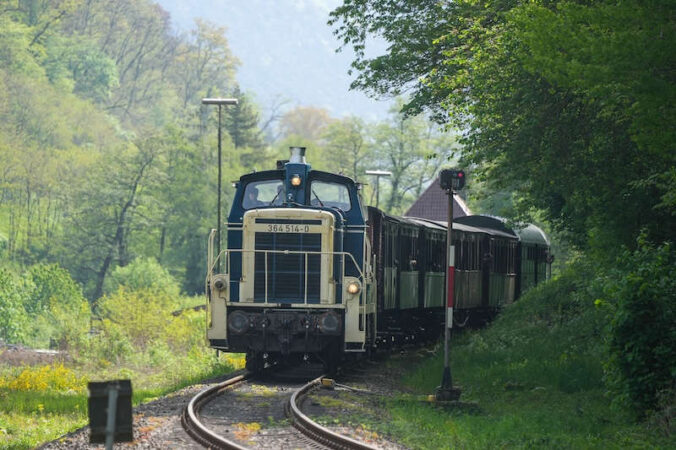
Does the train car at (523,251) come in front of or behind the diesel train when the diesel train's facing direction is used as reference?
behind

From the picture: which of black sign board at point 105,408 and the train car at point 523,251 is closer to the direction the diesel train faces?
the black sign board

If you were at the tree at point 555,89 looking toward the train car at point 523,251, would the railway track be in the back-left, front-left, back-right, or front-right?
back-left

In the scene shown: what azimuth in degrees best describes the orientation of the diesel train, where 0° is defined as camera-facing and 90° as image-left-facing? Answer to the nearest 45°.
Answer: approximately 0°

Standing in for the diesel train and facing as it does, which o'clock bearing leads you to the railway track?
The railway track is roughly at 12 o'clock from the diesel train.

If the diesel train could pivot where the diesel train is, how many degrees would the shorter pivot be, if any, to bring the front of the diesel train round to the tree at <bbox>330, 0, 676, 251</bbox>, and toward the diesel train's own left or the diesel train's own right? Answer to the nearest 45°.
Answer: approximately 90° to the diesel train's own left

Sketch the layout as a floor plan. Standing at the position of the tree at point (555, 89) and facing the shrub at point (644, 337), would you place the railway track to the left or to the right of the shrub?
right

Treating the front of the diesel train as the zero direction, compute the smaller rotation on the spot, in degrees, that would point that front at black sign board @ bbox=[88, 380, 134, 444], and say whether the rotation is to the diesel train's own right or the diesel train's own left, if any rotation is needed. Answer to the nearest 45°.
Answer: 0° — it already faces it
